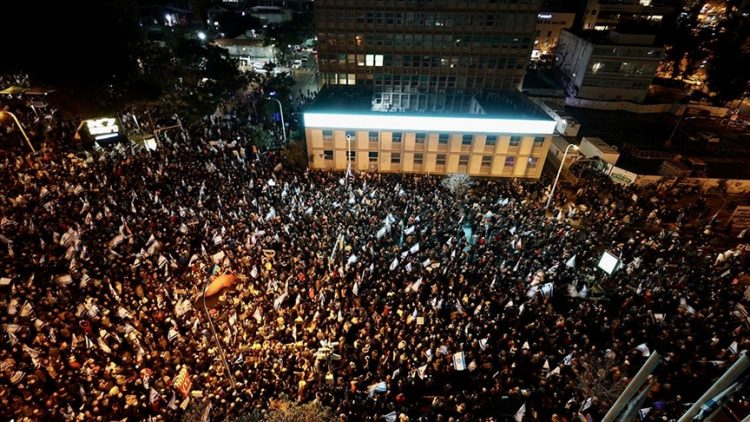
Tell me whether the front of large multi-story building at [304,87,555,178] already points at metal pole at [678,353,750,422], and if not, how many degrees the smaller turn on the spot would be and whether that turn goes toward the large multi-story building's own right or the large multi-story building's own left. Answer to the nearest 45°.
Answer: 0° — it already faces it

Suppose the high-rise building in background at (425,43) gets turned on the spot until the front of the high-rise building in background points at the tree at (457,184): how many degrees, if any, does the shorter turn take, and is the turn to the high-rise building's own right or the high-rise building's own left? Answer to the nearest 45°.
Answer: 0° — it already faces it

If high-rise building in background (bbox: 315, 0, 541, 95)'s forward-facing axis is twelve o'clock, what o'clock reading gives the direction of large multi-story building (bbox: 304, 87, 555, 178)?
The large multi-story building is roughly at 12 o'clock from the high-rise building in background.

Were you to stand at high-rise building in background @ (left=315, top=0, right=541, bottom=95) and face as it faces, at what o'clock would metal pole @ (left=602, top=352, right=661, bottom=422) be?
The metal pole is roughly at 12 o'clock from the high-rise building in background.

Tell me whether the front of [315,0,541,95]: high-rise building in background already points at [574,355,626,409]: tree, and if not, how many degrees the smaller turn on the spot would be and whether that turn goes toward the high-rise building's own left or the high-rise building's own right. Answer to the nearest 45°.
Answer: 0° — it already faces it

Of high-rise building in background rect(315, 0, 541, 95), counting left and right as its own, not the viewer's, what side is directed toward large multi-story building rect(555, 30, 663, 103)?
left

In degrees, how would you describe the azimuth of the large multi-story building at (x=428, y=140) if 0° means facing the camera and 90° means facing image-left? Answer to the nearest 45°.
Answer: approximately 0°

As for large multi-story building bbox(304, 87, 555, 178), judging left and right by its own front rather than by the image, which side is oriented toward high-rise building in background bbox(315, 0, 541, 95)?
back

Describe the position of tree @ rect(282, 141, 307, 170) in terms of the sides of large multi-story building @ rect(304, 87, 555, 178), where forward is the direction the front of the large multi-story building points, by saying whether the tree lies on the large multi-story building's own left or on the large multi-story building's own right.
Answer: on the large multi-story building's own right

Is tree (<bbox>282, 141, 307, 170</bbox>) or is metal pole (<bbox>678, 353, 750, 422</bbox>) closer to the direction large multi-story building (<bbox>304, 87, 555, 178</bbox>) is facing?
the metal pole

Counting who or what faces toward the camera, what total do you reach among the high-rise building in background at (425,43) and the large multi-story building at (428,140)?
2
